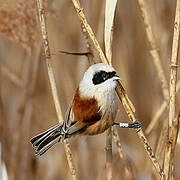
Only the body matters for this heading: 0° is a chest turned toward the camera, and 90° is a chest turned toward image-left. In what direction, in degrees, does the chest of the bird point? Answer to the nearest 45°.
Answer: approximately 270°
